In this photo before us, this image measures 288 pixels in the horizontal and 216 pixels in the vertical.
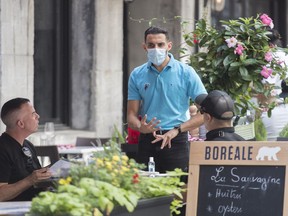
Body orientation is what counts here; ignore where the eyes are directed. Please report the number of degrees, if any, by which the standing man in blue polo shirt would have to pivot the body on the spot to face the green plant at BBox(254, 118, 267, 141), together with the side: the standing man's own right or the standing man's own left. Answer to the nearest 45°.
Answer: approximately 135° to the standing man's own left

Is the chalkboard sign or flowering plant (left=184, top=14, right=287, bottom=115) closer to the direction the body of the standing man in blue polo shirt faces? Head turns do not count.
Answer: the chalkboard sign

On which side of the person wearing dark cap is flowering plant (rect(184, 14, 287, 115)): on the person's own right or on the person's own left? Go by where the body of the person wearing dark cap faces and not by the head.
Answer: on the person's own right

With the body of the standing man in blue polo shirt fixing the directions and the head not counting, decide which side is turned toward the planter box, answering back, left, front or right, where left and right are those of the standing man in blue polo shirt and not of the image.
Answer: front

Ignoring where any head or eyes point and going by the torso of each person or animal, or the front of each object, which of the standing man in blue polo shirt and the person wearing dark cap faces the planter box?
the standing man in blue polo shirt

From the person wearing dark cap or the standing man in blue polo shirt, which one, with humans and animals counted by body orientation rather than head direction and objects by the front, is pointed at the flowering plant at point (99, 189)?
the standing man in blue polo shirt

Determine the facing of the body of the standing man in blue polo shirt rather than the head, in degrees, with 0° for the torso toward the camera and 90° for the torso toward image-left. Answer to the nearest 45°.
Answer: approximately 0°

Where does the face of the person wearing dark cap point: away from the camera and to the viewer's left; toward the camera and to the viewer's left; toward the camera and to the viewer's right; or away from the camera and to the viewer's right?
away from the camera and to the viewer's left

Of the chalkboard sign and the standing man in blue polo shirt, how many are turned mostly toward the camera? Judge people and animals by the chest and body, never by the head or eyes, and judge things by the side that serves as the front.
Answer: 2

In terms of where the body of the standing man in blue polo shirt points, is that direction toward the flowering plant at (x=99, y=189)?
yes

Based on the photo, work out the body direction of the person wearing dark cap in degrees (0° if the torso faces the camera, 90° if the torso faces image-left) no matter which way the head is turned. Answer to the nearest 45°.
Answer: approximately 135°

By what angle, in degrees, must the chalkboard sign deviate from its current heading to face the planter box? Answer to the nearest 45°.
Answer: approximately 45° to its right

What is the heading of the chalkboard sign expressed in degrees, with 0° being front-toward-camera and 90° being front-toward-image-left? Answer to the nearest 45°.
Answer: approximately 0°

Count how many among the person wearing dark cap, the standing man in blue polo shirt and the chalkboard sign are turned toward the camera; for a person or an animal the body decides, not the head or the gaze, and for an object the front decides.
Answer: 2
